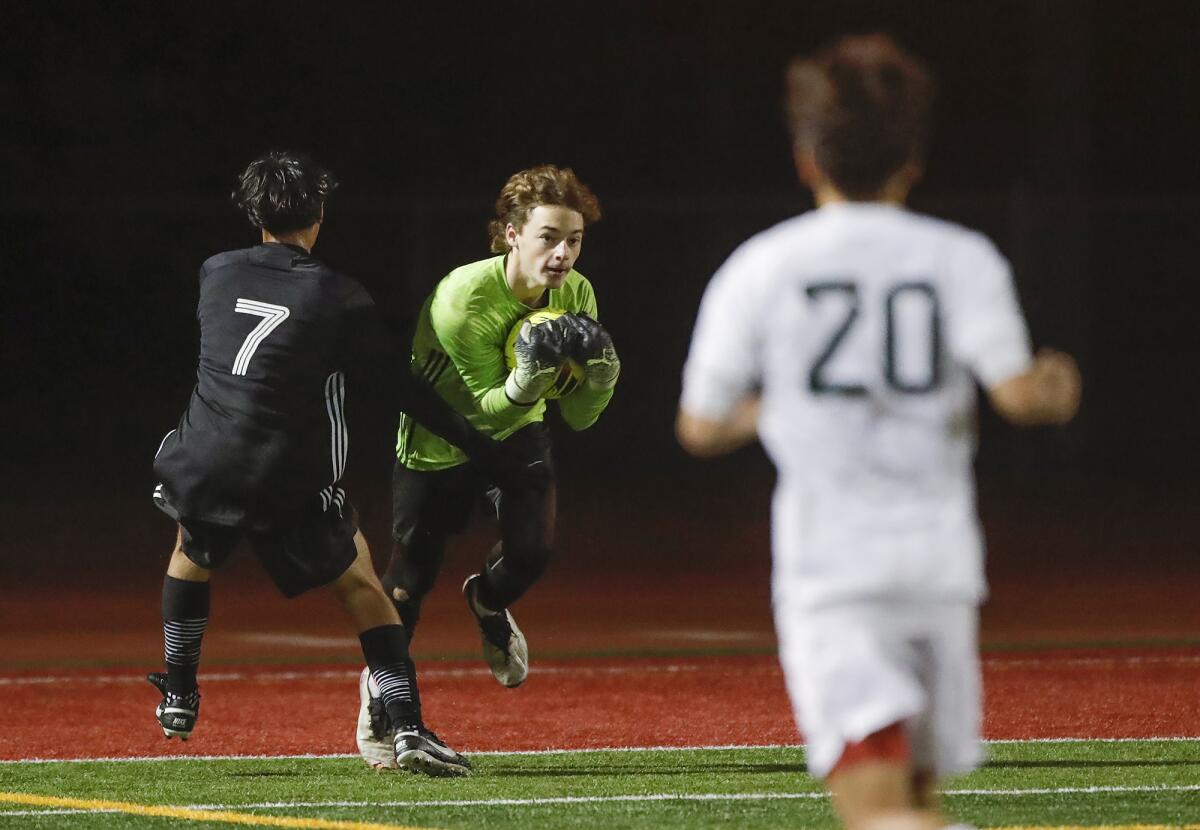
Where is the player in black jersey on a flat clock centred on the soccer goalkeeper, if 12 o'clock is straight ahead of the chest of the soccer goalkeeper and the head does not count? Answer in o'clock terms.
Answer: The player in black jersey is roughly at 3 o'clock from the soccer goalkeeper.

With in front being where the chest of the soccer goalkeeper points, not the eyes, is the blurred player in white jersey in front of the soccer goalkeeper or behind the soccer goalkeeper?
in front

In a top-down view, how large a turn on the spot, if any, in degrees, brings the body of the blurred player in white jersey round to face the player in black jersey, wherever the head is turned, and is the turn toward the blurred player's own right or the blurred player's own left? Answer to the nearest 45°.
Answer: approximately 45° to the blurred player's own left

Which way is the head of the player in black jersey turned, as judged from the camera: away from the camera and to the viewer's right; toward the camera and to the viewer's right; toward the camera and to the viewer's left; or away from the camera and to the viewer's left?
away from the camera and to the viewer's right

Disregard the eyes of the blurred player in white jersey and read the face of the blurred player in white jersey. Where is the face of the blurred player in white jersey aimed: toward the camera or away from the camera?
away from the camera

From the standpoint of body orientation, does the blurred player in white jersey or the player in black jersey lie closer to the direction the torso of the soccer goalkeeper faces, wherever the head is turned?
the blurred player in white jersey

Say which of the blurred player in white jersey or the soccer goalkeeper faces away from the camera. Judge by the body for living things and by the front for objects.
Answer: the blurred player in white jersey

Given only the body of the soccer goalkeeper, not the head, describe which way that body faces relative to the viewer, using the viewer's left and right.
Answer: facing the viewer and to the right of the viewer

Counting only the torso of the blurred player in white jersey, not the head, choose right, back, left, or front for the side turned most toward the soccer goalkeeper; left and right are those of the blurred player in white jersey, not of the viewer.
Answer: front

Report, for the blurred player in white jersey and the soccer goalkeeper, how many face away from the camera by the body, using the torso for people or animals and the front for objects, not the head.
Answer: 1

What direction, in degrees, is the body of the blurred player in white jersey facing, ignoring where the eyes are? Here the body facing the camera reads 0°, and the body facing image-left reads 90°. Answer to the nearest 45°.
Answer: approximately 180°
